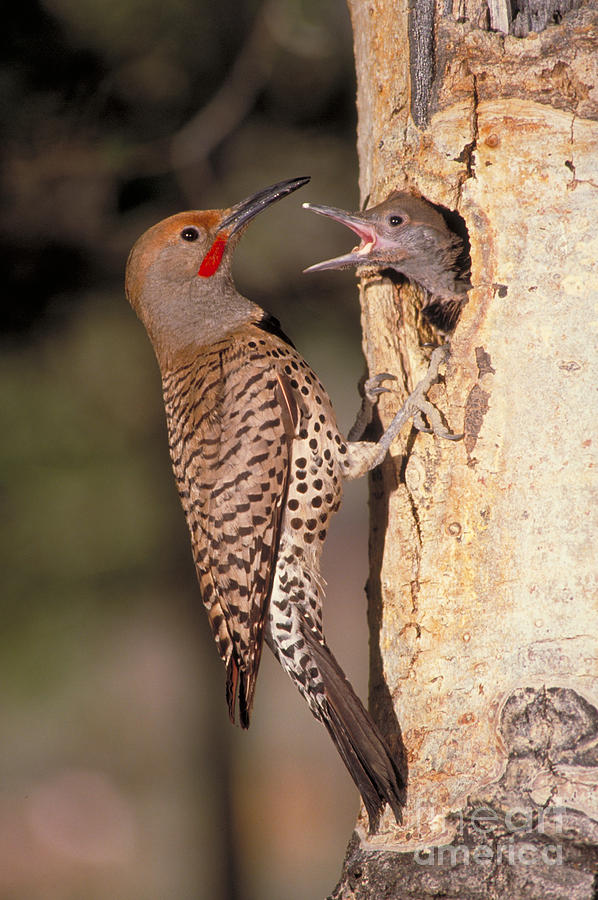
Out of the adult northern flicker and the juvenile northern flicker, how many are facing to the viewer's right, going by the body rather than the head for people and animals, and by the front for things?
1

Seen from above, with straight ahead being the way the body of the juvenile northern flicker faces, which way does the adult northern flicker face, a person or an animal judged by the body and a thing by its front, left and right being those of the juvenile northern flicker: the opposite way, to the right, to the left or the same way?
the opposite way

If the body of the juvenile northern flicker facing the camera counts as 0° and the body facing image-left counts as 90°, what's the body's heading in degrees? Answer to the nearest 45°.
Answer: approximately 90°

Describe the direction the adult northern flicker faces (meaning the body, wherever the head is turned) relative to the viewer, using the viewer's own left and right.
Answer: facing to the right of the viewer
